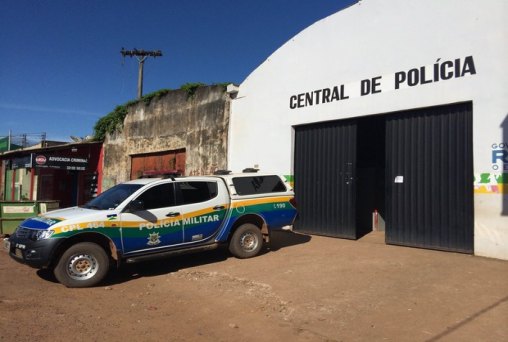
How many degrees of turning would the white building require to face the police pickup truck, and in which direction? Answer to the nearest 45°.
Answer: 0° — it already faces it

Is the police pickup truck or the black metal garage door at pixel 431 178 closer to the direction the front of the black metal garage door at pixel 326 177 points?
the police pickup truck

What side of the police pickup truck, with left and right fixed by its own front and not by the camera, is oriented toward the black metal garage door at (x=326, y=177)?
back

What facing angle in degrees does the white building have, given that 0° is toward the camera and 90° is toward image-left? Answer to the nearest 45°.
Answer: approximately 45°

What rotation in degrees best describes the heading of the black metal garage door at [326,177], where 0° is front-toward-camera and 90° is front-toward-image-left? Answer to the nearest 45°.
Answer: approximately 45°

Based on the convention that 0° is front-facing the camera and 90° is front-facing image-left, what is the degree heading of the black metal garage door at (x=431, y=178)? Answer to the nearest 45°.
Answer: approximately 45°
